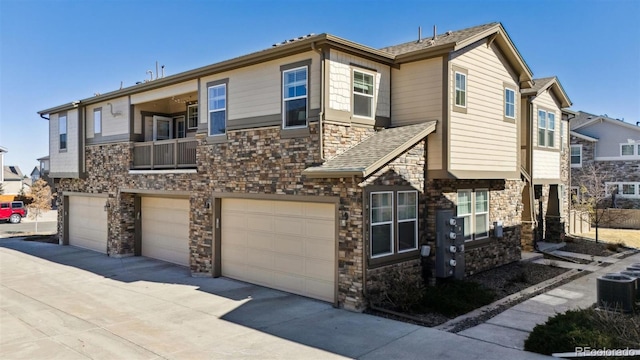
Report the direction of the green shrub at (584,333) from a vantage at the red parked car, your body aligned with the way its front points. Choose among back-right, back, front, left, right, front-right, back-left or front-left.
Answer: left

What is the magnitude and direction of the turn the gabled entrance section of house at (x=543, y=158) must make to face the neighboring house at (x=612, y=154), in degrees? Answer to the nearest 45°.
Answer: approximately 135° to its left

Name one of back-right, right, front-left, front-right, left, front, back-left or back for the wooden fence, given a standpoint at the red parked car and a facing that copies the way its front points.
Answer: back-left

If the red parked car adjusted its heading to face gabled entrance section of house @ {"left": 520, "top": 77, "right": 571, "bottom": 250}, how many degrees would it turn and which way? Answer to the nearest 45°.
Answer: approximately 135° to its left

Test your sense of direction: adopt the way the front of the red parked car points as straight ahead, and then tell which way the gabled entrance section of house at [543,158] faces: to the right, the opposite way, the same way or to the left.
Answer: to the left

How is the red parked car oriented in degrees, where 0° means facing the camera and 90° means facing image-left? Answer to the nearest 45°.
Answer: approximately 90°

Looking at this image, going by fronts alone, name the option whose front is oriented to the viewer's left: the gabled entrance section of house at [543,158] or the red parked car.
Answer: the red parked car

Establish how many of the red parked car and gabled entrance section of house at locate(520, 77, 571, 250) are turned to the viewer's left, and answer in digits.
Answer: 1
